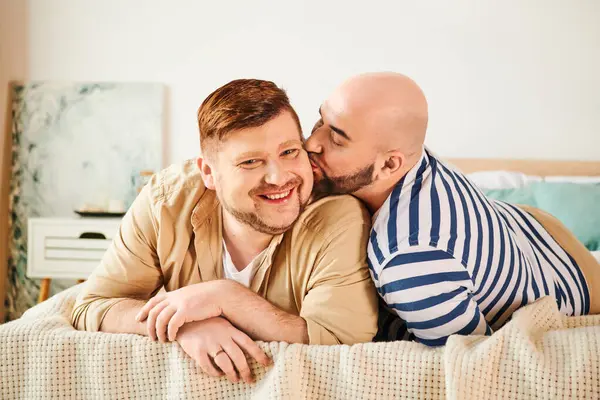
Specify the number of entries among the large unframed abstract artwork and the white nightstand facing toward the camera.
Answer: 2

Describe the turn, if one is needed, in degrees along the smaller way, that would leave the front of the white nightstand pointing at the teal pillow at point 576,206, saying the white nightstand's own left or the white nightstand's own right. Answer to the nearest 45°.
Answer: approximately 45° to the white nightstand's own left

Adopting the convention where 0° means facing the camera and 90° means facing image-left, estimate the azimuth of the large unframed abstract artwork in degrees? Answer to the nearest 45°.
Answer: approximately 0°

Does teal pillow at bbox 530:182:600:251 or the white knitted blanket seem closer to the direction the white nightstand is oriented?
the white knitted blanket

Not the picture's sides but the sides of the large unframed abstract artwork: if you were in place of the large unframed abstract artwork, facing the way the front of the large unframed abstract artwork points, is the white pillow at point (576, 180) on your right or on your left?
on your left
